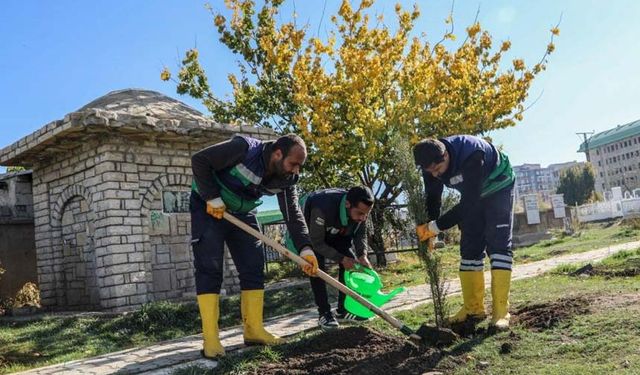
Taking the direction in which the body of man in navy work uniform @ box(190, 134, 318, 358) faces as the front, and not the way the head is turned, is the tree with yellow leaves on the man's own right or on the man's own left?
on the man's own left

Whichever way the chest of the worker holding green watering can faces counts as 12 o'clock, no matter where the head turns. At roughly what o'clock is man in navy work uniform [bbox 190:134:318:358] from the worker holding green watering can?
The man in navy work uniform is roughly at 3 o'clock from the worker holding green watering can.

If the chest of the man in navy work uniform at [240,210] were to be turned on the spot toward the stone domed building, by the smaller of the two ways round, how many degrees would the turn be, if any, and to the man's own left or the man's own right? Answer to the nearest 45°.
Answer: approximately 180°

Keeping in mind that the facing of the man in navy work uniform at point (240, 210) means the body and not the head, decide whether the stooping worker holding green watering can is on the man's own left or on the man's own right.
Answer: on the man's own left

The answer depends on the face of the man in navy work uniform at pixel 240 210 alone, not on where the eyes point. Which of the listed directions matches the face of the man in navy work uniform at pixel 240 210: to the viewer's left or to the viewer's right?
to the viewer's right

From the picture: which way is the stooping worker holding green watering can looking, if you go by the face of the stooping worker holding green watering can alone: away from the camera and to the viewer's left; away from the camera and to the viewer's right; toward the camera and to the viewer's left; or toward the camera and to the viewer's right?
toward the camera and to the viewer's right

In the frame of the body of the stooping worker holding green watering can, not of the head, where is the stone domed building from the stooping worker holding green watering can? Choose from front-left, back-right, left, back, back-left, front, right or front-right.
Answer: back

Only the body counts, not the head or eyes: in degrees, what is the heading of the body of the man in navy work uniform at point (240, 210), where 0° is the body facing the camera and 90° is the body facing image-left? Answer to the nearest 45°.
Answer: approximately 315°

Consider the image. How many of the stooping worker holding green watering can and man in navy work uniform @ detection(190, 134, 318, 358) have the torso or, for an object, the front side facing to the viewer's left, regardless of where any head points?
0
